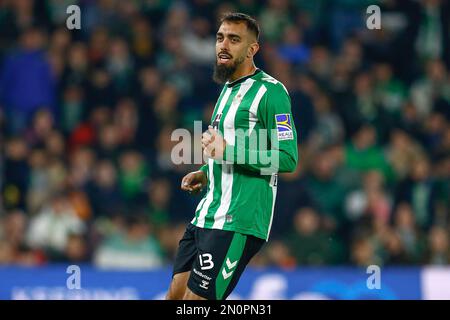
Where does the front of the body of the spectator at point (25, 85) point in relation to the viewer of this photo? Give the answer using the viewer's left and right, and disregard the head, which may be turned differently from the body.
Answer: facing the viewer

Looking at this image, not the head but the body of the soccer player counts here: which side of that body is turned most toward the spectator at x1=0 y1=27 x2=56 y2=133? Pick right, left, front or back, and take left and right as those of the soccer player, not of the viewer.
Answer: right

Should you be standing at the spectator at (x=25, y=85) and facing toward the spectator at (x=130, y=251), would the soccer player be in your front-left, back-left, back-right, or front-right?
front-right

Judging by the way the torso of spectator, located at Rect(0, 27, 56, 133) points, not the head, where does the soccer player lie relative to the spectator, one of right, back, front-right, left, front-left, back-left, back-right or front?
front

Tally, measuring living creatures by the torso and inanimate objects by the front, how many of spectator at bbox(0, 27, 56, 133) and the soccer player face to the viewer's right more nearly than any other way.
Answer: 0

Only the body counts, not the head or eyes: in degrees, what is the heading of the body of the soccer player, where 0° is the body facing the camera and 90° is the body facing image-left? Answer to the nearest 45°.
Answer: approximately 45°

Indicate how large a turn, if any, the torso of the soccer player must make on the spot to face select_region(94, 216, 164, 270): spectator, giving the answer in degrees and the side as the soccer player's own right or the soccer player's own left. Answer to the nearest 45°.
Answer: approximately 135° to the soccer player's own right

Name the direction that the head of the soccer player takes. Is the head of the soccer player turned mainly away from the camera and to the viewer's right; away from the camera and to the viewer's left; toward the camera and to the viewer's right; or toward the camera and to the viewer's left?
toward the camera and to the viewer's left
